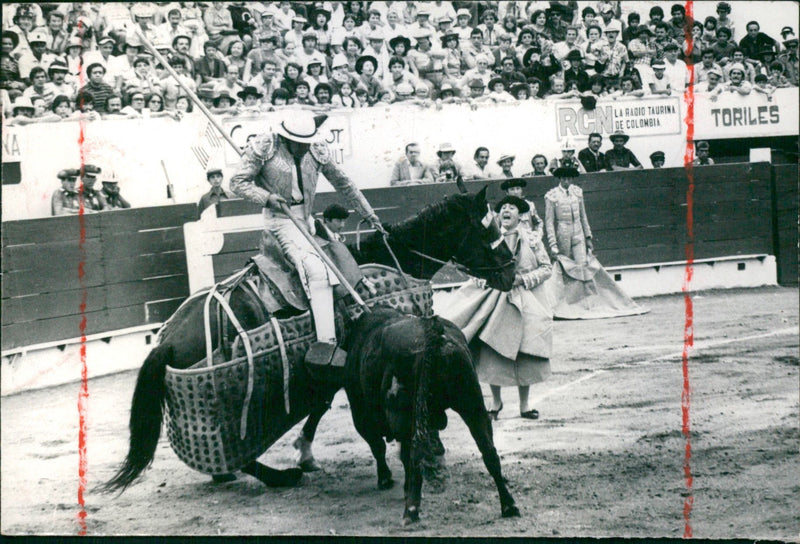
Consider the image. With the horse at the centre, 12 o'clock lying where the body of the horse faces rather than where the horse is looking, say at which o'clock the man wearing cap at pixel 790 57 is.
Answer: The man wearing cap is roughly at 12 o'clock from the horse.

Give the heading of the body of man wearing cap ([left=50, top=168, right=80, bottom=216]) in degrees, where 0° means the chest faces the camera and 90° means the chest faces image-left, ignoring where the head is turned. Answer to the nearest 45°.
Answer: approximately 315°

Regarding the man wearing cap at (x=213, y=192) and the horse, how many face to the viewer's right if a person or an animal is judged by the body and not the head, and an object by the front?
1

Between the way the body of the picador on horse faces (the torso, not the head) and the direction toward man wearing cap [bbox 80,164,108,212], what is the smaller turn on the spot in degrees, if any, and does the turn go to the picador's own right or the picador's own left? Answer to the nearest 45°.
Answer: approximately 180°

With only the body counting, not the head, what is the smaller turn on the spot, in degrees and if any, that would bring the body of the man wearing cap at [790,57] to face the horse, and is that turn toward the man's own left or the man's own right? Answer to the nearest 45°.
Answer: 0° — they already face it

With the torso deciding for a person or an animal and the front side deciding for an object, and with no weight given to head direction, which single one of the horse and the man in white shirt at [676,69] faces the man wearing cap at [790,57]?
the horse

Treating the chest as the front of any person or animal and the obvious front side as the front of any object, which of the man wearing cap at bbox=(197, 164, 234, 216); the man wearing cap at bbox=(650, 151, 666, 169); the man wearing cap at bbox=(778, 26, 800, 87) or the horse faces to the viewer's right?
the horse

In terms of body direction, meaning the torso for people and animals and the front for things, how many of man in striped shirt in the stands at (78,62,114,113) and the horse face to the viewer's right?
1

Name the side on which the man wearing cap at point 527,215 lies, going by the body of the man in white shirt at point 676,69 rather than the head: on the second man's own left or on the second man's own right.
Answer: on the second man's own right

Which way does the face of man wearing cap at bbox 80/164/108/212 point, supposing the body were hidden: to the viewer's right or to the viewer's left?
to the viewer's right

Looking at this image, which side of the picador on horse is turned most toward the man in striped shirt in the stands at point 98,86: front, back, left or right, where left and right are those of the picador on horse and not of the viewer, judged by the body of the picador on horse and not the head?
back
